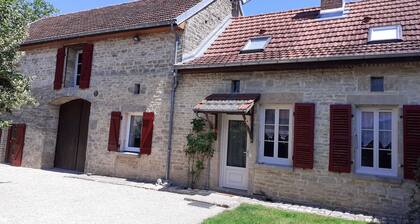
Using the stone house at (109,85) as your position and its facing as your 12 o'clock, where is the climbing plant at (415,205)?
The climbing plant is roughly at 9 o'clock from the stone house.

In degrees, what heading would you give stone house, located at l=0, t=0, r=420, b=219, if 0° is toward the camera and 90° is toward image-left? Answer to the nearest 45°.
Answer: approximately 45°

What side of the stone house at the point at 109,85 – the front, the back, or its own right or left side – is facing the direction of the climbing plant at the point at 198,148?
left
